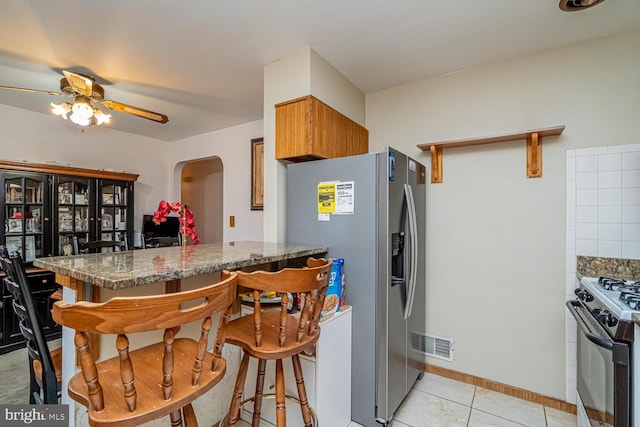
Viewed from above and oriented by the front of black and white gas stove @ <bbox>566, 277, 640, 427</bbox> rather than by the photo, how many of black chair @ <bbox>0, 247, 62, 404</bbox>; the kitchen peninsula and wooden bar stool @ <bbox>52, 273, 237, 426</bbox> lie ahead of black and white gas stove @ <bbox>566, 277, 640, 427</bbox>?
3

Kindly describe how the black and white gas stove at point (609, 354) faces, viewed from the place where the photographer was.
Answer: facing the viewer and to the left of the viewer

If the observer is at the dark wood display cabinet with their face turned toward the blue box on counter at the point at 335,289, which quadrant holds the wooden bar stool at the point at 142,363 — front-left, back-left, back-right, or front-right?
front-right

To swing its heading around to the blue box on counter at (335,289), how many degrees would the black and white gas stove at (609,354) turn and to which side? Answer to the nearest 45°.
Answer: approximately 45° to its right

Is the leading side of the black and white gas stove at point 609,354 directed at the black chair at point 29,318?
yes

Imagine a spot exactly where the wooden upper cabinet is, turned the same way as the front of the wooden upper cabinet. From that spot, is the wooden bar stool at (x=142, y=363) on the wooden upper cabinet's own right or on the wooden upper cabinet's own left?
on the wooden upper cabinet's own right

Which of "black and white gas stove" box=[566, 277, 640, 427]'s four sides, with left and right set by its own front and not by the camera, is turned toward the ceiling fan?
front

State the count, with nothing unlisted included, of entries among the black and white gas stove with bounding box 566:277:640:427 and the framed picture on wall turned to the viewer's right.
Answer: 0

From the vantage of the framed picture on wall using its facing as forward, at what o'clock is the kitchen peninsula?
The kitchen peninsula is roughly at 11 o'clock from the framed picture on wall.

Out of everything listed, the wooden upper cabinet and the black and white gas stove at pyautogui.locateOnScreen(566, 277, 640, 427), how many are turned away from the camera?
0

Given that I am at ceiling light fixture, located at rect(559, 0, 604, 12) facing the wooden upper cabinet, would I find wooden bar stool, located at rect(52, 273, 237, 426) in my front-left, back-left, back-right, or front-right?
front-left

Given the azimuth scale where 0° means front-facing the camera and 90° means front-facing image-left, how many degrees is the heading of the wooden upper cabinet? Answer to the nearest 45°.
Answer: approximately 315°

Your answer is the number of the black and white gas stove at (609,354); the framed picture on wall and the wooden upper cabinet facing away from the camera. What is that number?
0

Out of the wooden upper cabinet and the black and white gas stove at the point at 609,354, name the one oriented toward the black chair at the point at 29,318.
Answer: the black and white gas stove
